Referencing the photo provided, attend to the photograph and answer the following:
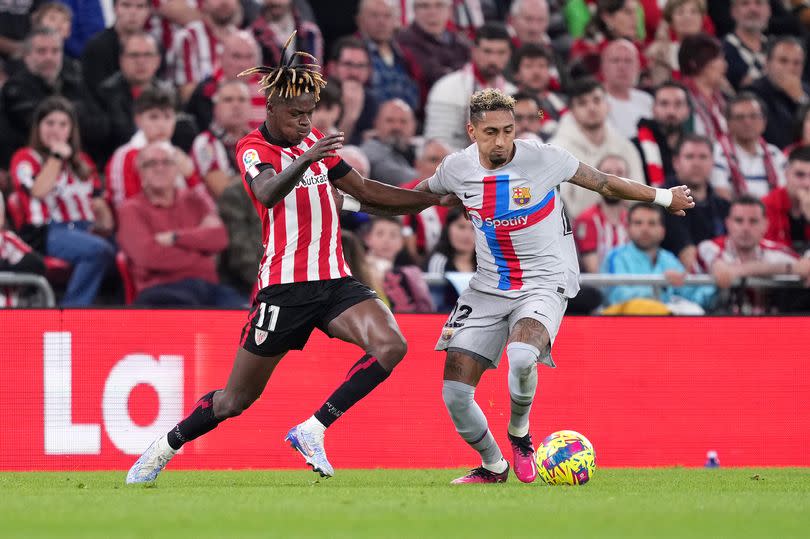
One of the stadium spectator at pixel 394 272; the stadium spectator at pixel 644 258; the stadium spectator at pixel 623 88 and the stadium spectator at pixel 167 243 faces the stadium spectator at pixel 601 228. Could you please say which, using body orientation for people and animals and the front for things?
the stadium spectator at pixel 623 88

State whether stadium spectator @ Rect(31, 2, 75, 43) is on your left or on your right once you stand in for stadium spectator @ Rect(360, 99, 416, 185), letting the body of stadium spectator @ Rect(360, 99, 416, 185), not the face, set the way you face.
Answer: on your right

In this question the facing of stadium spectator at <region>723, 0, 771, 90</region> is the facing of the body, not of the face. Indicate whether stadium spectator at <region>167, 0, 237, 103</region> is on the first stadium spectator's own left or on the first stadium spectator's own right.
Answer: on the first stadium spectator's own right

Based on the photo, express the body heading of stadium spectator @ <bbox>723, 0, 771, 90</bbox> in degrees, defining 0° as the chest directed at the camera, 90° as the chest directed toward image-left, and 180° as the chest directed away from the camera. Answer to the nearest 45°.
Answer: approximately 0°

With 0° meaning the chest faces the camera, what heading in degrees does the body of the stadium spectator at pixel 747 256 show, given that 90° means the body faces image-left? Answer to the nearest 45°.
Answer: approximately 0°

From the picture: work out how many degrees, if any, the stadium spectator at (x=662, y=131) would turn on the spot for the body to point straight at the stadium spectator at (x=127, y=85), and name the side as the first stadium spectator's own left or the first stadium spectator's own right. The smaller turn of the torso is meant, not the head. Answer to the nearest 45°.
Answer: approximately 90° to the first stadium spectator's own right

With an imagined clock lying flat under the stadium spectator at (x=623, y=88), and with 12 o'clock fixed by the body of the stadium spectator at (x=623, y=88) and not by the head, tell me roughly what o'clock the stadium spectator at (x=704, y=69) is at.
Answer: the stadium spectator at (x=704, y=69) is roughly at 8 o'clock from the stadium spectator at (x=623, y=88).

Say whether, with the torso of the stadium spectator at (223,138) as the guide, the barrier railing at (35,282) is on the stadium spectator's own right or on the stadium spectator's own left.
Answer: on the stadium spectator's own right

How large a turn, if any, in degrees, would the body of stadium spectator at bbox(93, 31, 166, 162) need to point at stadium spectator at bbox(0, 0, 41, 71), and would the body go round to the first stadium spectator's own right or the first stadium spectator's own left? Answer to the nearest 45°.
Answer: approximately 135° to the first stadium spectator's own right

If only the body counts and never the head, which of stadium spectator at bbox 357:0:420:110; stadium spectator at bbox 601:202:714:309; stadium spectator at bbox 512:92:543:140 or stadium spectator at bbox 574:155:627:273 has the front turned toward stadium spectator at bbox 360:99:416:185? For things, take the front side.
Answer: stadium spectator at bbox 357:0:420:110
